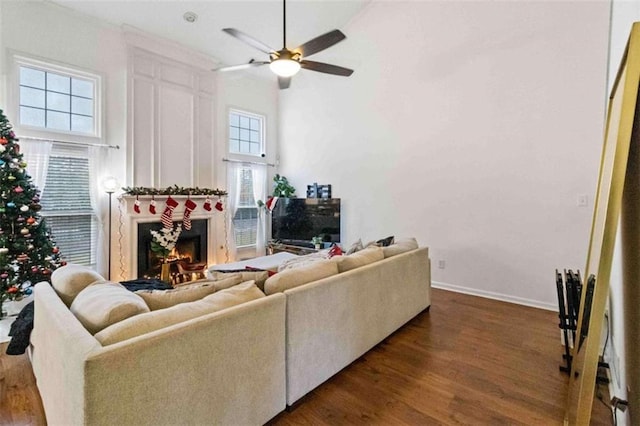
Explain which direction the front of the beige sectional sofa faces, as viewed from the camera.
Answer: facing away from the viewer and to the left of the viewer

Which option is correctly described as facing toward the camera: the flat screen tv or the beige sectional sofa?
the flat screen tv

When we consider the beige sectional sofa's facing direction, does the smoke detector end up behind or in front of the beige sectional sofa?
in front

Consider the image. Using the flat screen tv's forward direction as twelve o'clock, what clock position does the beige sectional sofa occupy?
The beige sectional sofa is roughly at 12 o'clock from the flat screen tv.

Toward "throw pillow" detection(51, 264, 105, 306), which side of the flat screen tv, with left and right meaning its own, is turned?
front

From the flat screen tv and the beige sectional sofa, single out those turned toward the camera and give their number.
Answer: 1

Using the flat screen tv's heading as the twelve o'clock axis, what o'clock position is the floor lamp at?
The floor lamp is roughly at 2 o'clock from the flat screen tv.

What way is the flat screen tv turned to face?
toward the camera

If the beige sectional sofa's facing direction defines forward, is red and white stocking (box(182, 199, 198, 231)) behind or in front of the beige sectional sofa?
in front

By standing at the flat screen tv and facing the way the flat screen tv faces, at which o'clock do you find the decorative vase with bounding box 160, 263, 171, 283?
The decorative vase is roughly at 2 o'clock from the flat screen tv.

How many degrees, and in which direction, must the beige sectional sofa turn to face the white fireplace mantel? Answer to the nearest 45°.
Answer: approximately 45° to its right
